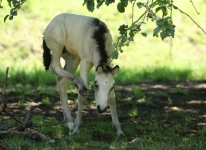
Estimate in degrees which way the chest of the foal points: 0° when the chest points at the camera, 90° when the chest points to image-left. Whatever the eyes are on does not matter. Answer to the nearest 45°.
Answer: approximately 315°
